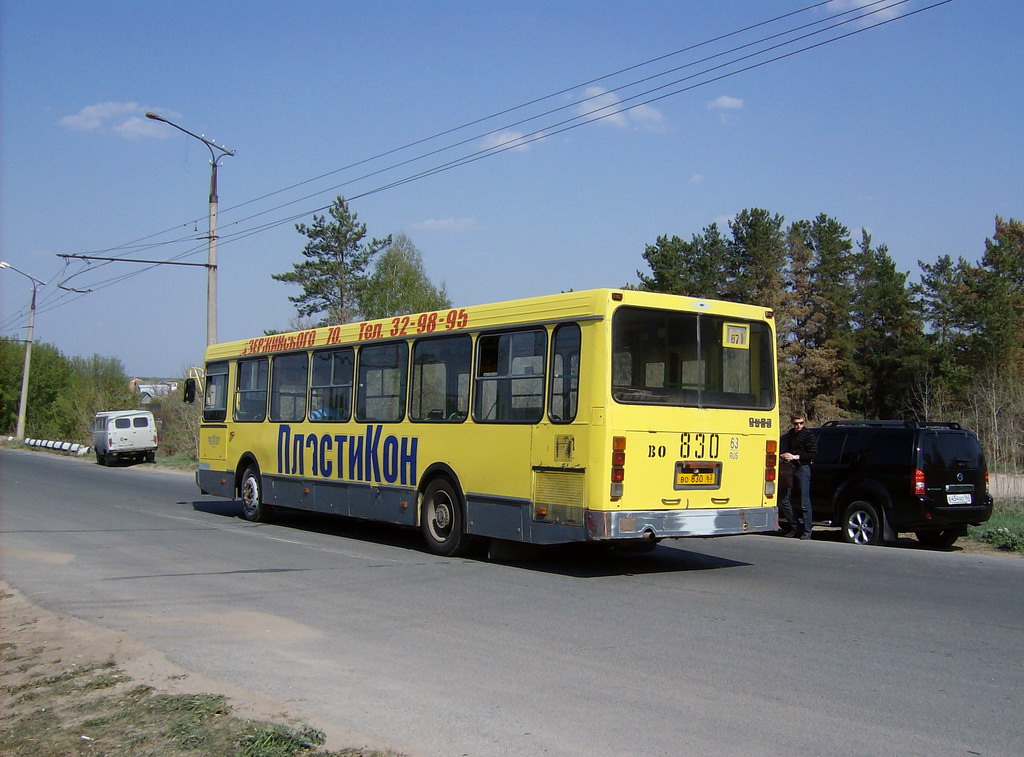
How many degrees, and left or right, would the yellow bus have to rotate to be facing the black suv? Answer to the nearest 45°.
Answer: approximately 90° to its right

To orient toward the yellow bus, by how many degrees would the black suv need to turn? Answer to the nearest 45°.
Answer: approximately 90° to its left

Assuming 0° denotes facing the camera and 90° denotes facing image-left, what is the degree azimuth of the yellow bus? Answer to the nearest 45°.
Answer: approximately 135°

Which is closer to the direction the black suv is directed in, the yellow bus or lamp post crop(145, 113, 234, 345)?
the lamp post

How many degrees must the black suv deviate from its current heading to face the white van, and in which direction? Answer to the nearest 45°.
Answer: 0° — it already faces it

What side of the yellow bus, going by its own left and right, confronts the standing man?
back

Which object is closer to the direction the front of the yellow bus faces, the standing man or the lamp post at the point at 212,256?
the lamp post

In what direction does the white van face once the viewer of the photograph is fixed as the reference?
facing away from the viewer
